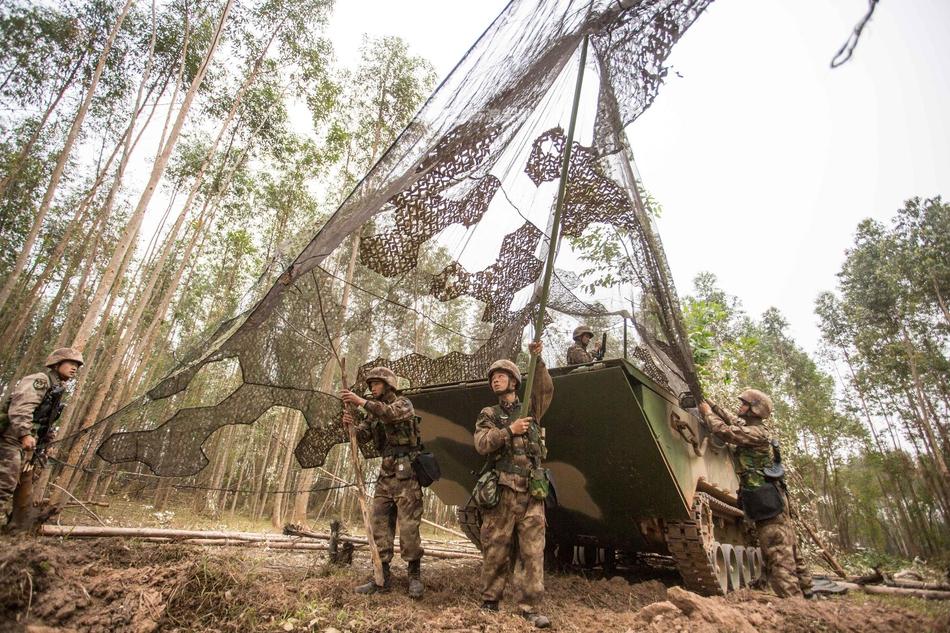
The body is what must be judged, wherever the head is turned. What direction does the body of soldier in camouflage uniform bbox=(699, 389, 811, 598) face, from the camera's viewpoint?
to the viewer's left

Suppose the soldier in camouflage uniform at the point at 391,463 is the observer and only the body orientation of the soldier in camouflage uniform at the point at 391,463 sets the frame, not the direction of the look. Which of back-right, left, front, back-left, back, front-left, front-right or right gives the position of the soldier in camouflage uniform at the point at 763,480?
back-left

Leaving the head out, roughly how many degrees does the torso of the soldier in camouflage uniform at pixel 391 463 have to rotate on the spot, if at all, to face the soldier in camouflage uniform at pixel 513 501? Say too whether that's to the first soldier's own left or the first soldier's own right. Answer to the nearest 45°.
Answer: approximately 90° to the first soldier's own left

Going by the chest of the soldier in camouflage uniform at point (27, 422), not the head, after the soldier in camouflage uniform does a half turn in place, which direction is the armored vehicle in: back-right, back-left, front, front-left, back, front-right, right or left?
back-left

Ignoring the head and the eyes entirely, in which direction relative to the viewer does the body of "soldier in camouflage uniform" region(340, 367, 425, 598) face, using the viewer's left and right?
facing the viewer and to the left of the viewer

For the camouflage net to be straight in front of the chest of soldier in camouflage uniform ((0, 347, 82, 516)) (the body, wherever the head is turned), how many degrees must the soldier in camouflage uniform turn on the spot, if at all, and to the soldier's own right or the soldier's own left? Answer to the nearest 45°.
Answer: approximately 45° to the soldier's own right

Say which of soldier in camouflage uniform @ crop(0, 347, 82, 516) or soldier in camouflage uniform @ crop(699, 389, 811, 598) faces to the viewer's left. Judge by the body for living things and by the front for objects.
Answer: soldier in camouflage uniform @ crop(699, 389, 811, 598)

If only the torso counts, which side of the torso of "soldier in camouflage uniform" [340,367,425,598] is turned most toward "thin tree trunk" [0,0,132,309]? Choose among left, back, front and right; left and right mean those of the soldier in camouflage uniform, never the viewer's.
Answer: right

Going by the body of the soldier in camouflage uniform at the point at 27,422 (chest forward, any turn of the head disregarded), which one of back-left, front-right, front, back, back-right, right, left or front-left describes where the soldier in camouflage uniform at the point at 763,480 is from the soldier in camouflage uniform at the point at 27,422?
front-right

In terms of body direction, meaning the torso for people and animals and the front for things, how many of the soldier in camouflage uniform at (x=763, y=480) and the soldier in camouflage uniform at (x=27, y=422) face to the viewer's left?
1

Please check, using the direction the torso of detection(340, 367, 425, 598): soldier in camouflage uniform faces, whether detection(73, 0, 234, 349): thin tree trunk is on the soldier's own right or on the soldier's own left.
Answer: on the soldier's own right

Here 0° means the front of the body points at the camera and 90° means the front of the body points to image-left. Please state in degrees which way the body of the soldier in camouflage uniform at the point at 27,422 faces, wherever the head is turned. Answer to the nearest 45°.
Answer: approximately 270°

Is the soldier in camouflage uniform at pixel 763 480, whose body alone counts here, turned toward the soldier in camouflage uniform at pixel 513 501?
no

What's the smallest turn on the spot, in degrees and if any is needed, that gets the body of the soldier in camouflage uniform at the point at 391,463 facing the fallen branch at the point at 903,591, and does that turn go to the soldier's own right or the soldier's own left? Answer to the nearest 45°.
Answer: approximately 135° to the soldier's own left

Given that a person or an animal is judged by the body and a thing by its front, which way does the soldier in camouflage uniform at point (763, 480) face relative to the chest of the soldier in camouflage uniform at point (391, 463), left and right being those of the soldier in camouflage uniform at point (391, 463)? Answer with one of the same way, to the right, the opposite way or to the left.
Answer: to the right
